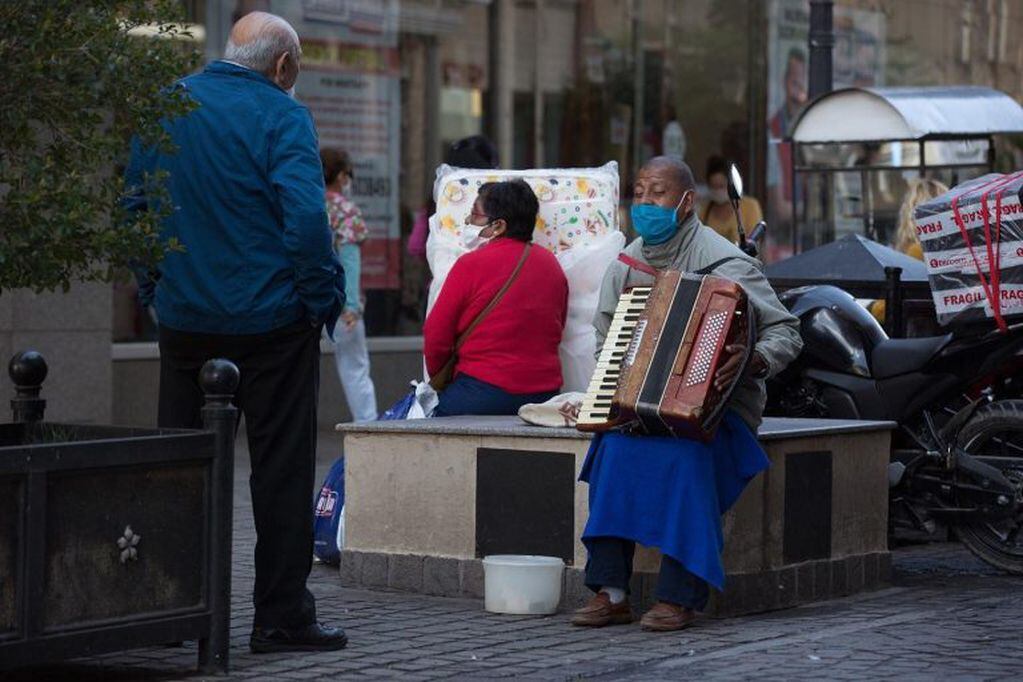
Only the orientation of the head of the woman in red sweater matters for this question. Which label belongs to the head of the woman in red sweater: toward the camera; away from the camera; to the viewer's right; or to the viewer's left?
to the viewer's left

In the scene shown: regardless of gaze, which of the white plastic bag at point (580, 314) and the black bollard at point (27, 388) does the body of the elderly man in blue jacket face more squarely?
the white plastic bag

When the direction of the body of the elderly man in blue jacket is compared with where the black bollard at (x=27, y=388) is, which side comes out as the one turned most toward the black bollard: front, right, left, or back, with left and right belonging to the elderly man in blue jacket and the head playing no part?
left

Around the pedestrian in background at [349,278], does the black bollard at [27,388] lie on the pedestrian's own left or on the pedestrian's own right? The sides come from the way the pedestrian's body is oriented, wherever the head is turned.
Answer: on the pedestrian's own right

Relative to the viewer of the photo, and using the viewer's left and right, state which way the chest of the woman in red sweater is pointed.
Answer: facing away from the viewer and to the left of the viewer

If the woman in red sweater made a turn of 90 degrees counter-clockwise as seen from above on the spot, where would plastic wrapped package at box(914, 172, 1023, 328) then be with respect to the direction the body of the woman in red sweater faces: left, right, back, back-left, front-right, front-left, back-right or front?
back-left

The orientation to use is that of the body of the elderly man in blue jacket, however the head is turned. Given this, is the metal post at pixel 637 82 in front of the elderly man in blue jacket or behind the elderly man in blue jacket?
in front

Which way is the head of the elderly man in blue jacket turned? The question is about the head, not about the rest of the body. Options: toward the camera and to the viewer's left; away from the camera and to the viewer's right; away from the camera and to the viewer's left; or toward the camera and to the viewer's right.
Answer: away from the camera and to the viewer's right

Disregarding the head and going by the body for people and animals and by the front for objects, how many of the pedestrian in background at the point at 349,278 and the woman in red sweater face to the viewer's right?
1

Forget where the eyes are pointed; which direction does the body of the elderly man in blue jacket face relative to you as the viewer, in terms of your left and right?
facing away from the viewer and to the right of the viewer

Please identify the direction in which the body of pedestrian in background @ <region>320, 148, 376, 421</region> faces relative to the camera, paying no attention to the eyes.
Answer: to the viewer's right

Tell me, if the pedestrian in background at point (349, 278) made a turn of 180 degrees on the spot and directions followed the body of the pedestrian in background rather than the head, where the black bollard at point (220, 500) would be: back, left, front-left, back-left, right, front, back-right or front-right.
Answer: left

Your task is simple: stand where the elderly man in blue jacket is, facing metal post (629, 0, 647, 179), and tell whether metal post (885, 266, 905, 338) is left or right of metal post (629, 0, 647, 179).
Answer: right

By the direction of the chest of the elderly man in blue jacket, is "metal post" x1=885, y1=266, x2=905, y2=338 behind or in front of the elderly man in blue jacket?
in front
